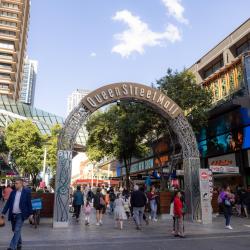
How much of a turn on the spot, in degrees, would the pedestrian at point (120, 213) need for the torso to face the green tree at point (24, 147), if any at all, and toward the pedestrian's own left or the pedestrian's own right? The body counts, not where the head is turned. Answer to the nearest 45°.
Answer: approximately 45° to the pedestrian's own left

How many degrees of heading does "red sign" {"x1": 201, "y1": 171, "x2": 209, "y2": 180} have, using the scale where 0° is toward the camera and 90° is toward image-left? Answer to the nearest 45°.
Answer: approximately 0°

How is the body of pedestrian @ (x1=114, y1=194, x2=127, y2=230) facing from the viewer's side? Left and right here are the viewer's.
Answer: facing away from the viewer

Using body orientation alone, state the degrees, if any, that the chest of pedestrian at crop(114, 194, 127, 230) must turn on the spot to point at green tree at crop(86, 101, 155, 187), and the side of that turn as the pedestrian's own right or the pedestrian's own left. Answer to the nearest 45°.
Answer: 0° — they already face it

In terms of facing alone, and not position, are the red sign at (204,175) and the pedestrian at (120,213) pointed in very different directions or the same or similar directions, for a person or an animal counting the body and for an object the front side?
very different directions

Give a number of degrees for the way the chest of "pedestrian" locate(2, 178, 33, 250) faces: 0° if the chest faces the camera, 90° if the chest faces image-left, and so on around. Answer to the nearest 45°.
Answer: approximately 45°

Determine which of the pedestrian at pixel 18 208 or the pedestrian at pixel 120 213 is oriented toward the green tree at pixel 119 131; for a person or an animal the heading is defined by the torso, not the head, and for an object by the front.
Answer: the pedestrian at pixel 120 213

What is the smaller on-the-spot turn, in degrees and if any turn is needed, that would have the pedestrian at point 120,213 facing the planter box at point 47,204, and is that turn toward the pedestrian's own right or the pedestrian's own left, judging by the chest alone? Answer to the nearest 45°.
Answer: approximately 45° to the pedestrian's own left
